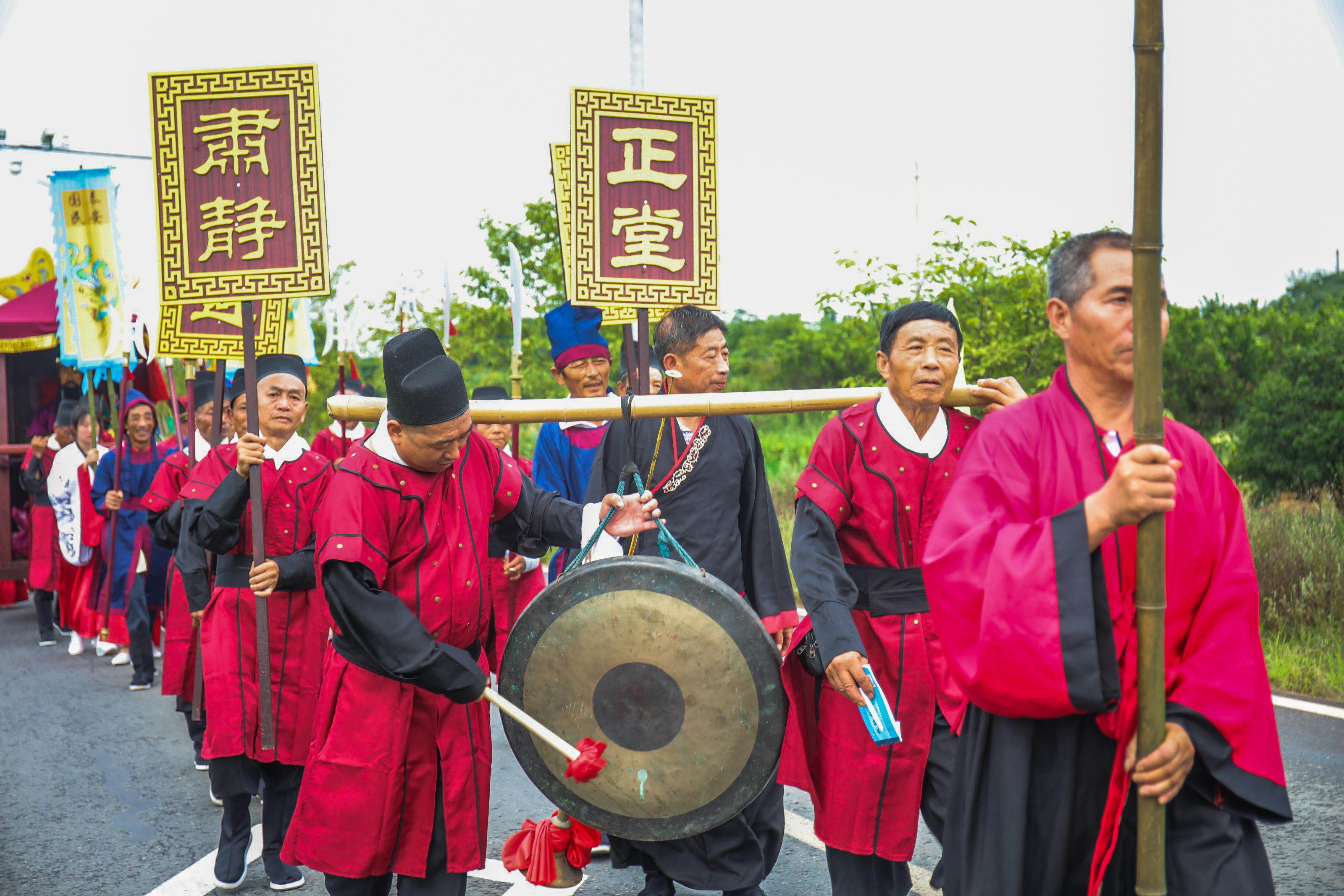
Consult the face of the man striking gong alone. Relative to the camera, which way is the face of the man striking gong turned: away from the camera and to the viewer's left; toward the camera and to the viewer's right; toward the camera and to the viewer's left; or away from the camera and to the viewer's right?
toward the camera and to the viewer's right

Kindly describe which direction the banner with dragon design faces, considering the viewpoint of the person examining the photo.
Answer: facing the viewer

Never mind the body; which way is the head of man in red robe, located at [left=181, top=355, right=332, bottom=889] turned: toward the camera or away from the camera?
toward the camera

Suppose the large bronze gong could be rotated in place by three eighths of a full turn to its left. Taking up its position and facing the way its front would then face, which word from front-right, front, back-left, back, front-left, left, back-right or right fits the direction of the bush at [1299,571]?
front

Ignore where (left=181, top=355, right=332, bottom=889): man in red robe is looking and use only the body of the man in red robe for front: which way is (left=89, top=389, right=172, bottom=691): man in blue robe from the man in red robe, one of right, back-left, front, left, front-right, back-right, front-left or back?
back

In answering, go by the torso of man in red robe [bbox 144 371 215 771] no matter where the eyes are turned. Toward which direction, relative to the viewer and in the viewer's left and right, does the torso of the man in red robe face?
facing the viewer and to the right of the viewer

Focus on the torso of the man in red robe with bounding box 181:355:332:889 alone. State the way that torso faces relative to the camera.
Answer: toward the camera

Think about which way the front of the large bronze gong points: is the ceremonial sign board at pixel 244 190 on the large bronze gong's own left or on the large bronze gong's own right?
on the large bronze gong's own right

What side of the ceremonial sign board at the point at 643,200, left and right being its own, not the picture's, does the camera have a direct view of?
front

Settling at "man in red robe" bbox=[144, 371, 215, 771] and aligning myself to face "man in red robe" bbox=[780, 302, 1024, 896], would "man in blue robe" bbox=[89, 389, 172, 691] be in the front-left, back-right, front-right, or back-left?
back-left

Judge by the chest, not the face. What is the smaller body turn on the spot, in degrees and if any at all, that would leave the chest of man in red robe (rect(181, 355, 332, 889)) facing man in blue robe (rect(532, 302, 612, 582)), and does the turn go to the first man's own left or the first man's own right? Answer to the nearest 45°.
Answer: approximately 90° to the first man's own left
